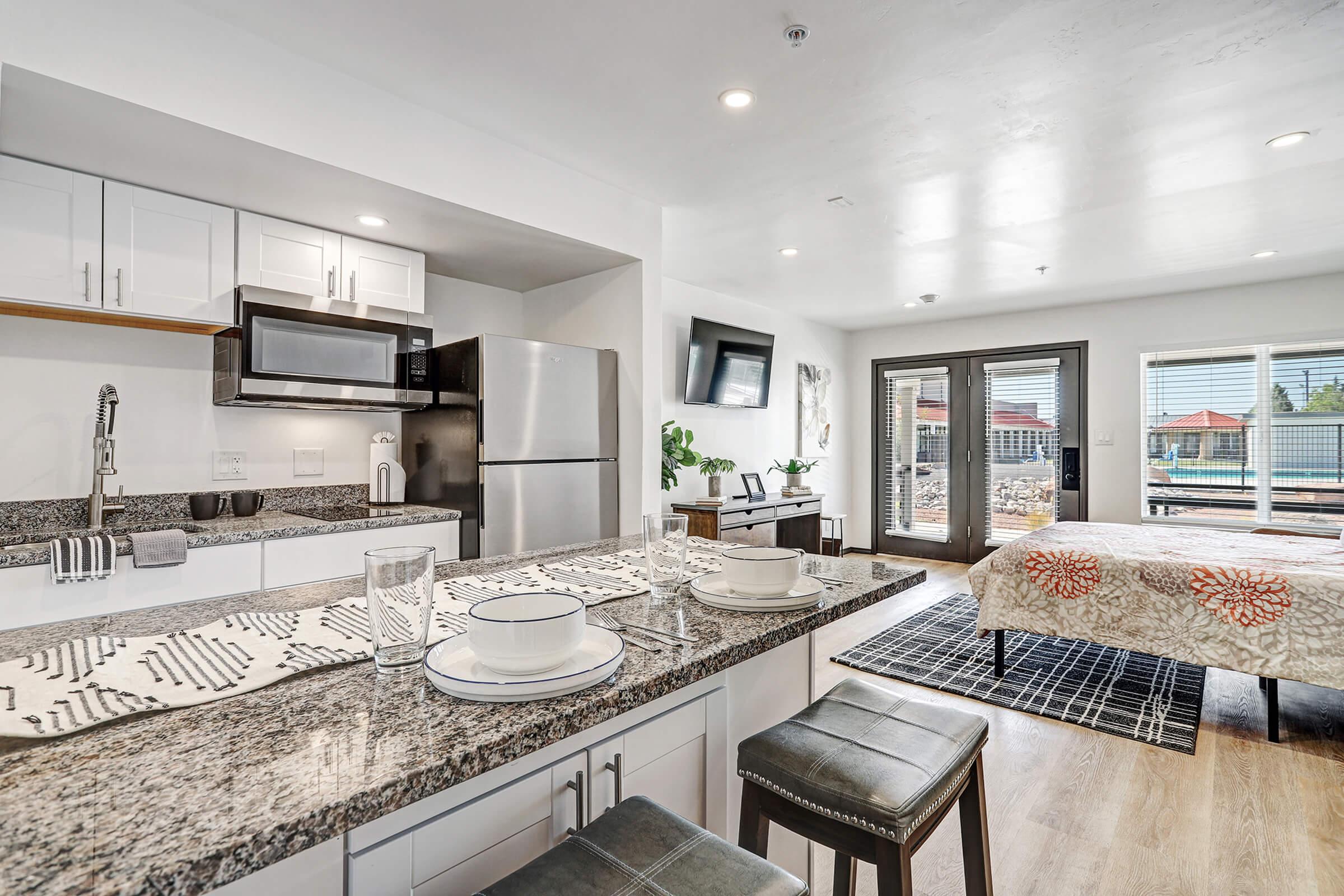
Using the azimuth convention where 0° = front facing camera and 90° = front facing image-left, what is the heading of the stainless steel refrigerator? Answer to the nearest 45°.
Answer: approximately 315°

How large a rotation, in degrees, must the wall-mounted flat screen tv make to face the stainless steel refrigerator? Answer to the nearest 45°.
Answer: approximately 90° to its right

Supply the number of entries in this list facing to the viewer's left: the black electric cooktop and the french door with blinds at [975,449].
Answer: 0

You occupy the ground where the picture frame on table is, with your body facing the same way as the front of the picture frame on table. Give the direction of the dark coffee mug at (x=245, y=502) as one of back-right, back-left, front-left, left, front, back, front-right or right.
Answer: right

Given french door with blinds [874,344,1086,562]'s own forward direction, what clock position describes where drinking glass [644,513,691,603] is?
The drinking glass is roughly at 12 o'clock from the french door with blinds.

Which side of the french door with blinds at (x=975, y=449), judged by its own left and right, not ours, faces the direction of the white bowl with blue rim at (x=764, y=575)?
front

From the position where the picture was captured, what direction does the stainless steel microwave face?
facing the viewer and to the right of the viewer

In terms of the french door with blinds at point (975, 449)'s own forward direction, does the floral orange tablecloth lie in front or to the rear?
in front

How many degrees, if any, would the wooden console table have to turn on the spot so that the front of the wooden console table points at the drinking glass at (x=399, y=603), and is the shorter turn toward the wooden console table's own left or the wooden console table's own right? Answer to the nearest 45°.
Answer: approximately 45° to the wooden console table's own right

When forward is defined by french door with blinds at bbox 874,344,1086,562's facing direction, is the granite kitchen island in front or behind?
in front

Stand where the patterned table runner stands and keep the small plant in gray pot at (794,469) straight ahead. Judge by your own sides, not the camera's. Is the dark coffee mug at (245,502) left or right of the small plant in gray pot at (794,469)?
left

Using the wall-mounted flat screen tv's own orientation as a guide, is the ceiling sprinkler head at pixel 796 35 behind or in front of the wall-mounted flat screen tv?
in front

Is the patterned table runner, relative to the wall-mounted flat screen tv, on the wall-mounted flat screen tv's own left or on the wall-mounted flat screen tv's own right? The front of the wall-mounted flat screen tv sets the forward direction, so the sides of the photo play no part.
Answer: on the wall-mounted flat screen tv's own right

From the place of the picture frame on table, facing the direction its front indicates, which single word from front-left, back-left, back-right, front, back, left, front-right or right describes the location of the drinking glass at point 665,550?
front-right
